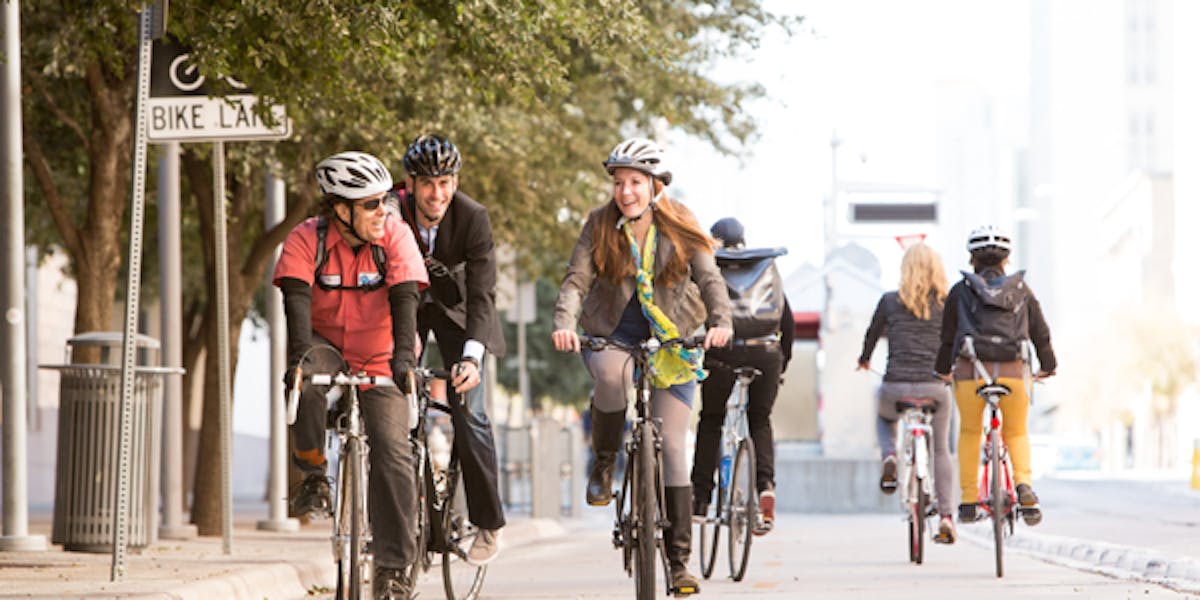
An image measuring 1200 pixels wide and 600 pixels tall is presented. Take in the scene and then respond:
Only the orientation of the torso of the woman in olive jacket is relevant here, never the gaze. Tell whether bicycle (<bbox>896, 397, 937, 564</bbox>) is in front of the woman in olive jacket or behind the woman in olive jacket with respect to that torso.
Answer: behind

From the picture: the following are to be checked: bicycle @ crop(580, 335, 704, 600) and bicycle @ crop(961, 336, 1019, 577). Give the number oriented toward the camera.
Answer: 1

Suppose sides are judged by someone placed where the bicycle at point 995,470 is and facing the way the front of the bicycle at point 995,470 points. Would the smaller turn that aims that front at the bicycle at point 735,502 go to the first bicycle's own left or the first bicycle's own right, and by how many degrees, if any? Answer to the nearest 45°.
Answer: approximately 90° to the first bicycle's own left

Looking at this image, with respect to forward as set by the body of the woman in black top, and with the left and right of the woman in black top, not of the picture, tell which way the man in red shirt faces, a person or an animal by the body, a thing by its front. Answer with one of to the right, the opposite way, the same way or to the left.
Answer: the opposite way

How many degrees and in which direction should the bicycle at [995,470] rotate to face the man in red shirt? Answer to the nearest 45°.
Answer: approximately 135° to its left

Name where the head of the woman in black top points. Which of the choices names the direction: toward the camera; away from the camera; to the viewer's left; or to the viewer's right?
away from the camera

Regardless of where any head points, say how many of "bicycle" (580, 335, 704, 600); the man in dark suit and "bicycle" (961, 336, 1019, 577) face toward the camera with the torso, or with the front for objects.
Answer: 2

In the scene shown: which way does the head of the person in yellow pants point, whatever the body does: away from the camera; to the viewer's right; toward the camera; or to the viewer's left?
away from the camera

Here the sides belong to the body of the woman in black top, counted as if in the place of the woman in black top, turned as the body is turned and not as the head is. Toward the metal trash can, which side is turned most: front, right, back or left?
left

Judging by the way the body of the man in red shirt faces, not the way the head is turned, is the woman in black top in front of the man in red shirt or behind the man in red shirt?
behind

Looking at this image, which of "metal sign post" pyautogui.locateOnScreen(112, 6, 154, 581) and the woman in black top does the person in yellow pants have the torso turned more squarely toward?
the woman in black top

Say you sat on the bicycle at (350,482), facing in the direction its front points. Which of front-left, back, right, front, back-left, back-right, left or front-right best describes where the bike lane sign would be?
back
